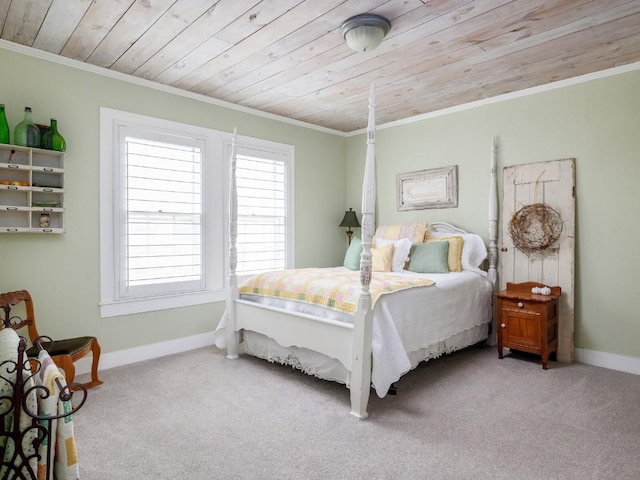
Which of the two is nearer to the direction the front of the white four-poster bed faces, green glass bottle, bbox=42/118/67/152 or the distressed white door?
the green glass bottle

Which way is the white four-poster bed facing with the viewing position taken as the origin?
facing the viewer and to the left of the viewer

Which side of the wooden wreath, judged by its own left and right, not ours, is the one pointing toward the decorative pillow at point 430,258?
right

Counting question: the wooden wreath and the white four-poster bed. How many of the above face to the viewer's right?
0

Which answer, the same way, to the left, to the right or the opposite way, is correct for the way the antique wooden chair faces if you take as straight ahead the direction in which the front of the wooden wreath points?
to the left

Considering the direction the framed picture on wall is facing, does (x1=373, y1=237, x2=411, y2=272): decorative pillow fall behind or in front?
in front

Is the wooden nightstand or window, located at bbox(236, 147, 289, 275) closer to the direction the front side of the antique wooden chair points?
the wooden nightstand

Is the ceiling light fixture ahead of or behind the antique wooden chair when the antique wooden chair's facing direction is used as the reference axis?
ahead

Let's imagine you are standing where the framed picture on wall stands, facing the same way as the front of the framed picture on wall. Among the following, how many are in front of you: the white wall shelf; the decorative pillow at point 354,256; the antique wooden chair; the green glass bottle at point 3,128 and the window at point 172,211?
5

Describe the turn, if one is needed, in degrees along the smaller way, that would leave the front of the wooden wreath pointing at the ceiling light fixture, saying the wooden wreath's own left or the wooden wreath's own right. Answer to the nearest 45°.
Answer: approximately 45° to the wooden wreath's own right

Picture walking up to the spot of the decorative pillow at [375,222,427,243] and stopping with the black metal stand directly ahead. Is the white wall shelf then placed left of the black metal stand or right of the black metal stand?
right

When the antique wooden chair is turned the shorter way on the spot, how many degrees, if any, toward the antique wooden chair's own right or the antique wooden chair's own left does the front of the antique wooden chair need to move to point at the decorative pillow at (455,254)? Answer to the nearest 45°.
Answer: approximately 45° to the antique wooden chair's own left
